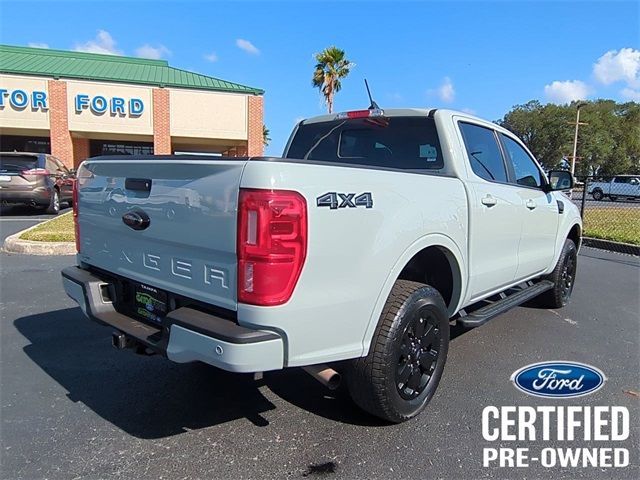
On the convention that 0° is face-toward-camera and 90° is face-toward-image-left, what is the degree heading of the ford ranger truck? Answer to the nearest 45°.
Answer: approximately 225°

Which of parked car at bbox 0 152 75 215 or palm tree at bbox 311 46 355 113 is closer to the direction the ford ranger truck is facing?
the palm tree

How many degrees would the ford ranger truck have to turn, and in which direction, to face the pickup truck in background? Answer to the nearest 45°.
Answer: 0° — it already faces it

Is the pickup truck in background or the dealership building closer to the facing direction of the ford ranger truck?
the pickup truck in background

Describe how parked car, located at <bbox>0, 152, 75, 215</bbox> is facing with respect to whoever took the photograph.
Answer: facing away from the viewer and to the right of the viewer

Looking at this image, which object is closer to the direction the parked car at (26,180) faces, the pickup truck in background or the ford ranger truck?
the pickup truck in background

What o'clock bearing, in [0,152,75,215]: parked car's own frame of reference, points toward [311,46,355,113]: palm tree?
The palm tree is roughly at 12 o'clock from the parked car.

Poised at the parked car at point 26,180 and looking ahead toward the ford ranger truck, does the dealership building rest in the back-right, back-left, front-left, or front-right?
back-left
